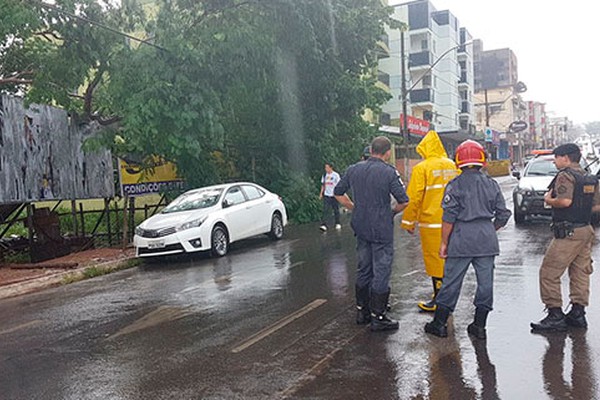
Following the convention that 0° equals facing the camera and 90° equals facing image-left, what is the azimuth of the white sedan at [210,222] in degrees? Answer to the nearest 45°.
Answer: approximately 45°

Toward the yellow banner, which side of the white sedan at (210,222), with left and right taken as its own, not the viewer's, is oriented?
right

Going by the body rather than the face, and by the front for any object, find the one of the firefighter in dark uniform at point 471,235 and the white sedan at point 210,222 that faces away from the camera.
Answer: the firefighter in dark uniform

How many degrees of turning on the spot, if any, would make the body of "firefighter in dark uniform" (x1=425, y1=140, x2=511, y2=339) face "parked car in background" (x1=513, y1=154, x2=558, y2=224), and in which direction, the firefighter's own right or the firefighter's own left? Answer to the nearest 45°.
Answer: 0° — they already face it

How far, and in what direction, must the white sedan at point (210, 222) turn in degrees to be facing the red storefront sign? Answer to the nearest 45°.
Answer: approximately 180°

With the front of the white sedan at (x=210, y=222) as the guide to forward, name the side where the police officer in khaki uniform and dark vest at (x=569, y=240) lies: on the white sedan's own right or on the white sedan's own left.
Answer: on the white sedan's own left

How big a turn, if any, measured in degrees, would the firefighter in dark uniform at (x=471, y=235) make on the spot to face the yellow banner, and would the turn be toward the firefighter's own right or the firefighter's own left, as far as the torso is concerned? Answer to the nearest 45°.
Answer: approximately 45° to the firefighter's own left

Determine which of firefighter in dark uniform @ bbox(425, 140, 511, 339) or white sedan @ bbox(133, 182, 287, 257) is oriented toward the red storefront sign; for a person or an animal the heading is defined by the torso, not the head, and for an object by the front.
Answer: the firefighter in dark uniform

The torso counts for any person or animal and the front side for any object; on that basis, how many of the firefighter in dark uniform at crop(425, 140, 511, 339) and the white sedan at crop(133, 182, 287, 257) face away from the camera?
1

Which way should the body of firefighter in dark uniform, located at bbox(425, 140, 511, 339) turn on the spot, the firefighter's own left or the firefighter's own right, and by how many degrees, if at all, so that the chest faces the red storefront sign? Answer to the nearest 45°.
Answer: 0° — they already face it

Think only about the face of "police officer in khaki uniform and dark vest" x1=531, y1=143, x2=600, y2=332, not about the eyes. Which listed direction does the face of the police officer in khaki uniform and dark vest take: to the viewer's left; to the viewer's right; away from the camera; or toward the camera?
to the viewer's left

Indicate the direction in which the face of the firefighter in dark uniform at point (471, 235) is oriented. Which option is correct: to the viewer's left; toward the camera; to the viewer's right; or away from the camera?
away from the camera

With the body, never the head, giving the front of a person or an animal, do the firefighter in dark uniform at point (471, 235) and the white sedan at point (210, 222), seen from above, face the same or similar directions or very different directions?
very different directions

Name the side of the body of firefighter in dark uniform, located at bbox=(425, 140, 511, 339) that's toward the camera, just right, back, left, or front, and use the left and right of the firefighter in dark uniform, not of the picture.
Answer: back
